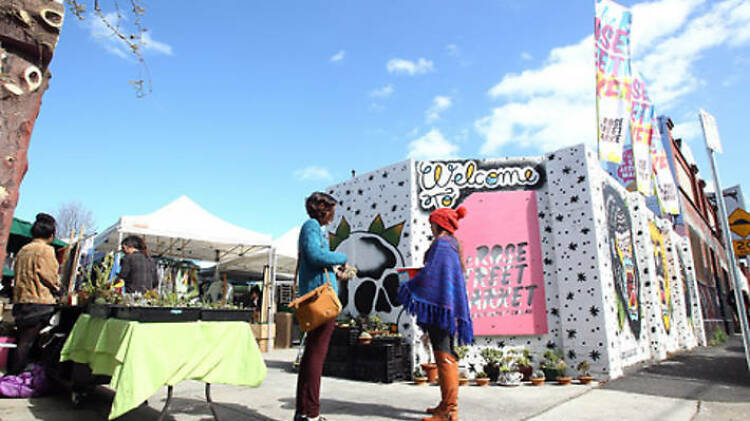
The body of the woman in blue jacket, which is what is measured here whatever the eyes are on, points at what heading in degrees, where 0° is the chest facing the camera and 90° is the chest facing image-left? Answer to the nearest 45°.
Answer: approximately 270°

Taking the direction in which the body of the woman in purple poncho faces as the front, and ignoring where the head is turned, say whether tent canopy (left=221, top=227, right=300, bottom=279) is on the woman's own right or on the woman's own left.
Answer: on the woman's own right

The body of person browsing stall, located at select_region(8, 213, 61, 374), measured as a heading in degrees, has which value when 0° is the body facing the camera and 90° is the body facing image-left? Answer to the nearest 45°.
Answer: approximately 225°

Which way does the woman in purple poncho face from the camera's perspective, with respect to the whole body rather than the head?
to the viewer's left

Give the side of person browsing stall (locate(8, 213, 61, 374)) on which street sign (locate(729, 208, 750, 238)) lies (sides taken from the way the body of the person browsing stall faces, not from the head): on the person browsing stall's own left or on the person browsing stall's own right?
on the person browsing stall's own right

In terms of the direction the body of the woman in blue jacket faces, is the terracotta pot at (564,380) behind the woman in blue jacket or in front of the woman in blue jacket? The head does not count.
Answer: in front

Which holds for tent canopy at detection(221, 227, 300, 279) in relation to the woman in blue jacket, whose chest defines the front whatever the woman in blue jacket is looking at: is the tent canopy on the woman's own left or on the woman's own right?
on the woman's own left

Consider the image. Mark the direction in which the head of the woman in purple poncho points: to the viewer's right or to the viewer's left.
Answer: to the viewer's left

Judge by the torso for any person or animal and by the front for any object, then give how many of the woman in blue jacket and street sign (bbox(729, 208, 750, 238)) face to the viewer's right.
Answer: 1

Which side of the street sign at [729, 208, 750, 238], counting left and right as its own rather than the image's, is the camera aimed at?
front
